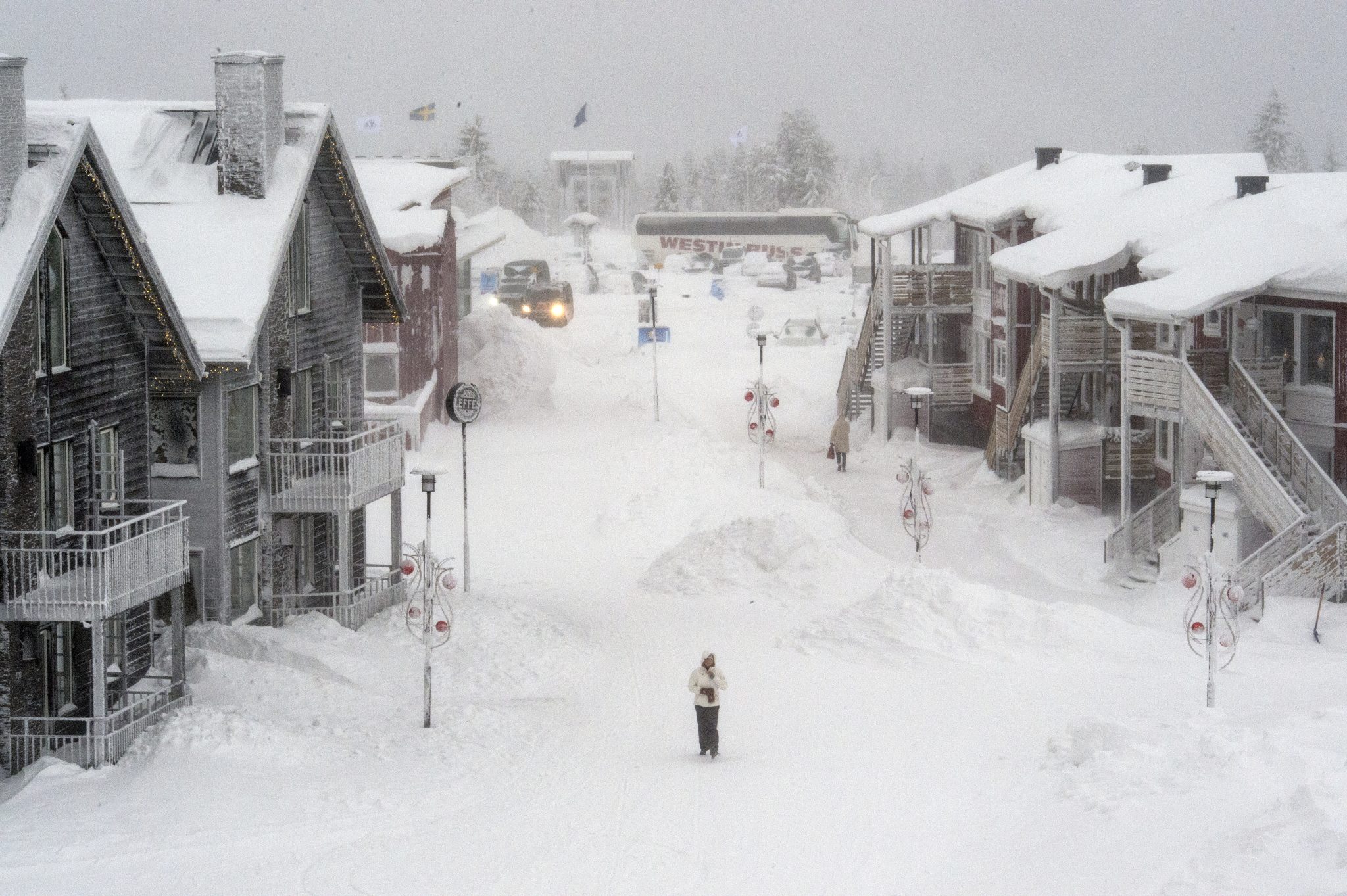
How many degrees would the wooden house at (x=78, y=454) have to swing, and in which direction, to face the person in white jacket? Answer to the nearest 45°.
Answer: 0° — it already faces them

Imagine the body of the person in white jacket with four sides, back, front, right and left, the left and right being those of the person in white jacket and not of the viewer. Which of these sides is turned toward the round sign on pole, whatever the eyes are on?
back

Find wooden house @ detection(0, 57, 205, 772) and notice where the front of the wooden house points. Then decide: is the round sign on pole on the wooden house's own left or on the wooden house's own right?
on the wooden house's own left

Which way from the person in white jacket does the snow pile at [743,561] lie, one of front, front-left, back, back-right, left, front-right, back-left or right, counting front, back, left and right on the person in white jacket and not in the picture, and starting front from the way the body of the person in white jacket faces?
back

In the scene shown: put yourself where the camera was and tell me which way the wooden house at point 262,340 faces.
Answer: facing the viewer and to the right of the viewer

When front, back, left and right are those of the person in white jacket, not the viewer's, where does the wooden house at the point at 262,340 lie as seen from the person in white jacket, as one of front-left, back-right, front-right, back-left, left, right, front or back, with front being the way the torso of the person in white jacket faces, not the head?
back-right

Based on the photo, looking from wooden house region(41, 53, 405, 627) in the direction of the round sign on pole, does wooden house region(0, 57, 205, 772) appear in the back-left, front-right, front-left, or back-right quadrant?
back-right

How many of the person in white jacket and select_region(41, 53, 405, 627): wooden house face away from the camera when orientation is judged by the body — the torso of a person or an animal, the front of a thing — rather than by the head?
0

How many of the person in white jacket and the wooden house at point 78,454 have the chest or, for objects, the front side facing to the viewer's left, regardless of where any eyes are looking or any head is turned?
0

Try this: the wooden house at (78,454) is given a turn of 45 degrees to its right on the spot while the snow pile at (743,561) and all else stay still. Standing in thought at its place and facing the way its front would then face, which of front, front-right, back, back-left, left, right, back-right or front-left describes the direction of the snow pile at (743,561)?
back-left

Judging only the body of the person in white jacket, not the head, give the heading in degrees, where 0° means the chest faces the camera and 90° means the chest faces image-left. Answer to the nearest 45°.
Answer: approximately 0°
